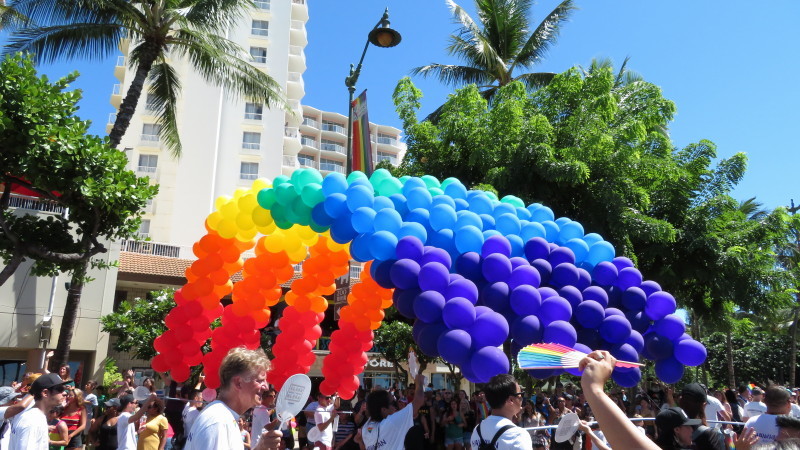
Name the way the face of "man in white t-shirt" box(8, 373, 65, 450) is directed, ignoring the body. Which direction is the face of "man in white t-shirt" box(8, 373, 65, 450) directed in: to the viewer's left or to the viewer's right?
to the viewer's right

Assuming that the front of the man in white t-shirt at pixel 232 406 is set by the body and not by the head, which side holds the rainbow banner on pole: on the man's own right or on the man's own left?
on the man's own left
